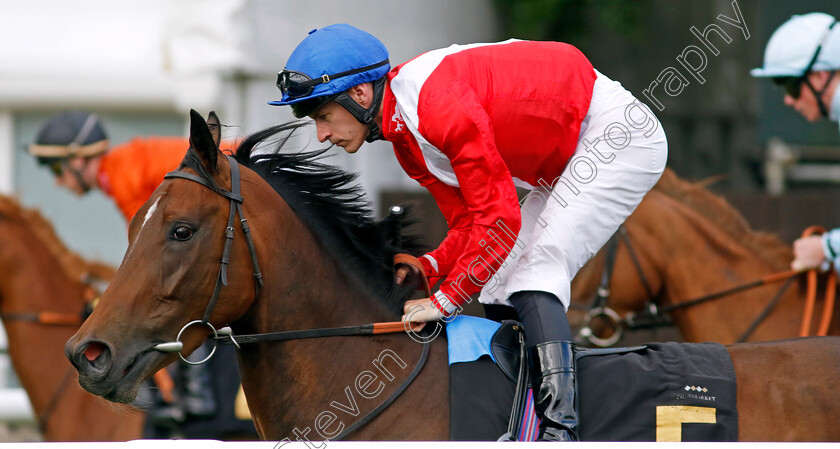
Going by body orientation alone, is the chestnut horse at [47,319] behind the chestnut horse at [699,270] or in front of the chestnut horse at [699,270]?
in front

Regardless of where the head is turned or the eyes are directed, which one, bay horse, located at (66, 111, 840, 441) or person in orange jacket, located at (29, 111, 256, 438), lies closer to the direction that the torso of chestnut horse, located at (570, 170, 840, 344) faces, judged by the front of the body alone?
the person in orange jacket

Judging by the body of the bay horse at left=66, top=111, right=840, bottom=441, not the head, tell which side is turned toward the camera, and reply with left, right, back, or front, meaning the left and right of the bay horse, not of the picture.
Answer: left

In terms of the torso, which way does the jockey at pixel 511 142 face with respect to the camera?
to the viewer's left

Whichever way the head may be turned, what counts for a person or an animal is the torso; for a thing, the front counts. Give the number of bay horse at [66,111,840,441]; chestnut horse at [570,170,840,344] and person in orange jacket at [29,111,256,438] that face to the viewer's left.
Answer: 3

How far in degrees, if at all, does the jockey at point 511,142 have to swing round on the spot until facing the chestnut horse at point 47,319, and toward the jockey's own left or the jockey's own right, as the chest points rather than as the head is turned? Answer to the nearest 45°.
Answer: approximately 45° to the jockey's own right

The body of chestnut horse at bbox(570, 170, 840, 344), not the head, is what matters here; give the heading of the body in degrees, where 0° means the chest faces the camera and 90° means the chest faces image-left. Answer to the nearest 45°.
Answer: approximately 90°

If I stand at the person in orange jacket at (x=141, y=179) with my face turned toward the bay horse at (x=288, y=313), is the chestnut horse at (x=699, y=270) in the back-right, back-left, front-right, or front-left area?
front-left

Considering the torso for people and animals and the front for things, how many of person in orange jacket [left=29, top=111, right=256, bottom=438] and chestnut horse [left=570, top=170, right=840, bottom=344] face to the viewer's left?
2

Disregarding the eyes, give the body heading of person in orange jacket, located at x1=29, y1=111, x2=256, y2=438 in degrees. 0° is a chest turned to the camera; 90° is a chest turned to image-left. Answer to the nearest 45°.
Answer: approximately 90°

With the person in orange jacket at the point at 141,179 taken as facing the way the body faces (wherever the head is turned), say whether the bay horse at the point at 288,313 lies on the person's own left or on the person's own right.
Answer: on the person's own left

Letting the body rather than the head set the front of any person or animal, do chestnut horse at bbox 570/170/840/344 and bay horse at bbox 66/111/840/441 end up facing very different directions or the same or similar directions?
same or similar directions

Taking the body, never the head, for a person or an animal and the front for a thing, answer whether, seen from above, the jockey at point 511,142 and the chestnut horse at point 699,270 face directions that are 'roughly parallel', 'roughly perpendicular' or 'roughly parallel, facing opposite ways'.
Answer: roughly parallel

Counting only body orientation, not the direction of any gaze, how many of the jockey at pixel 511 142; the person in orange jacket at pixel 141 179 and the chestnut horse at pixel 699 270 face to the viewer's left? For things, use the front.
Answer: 3

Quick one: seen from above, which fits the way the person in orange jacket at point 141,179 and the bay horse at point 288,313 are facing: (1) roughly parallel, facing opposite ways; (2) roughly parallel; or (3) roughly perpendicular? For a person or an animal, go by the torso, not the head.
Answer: roughly parallel
